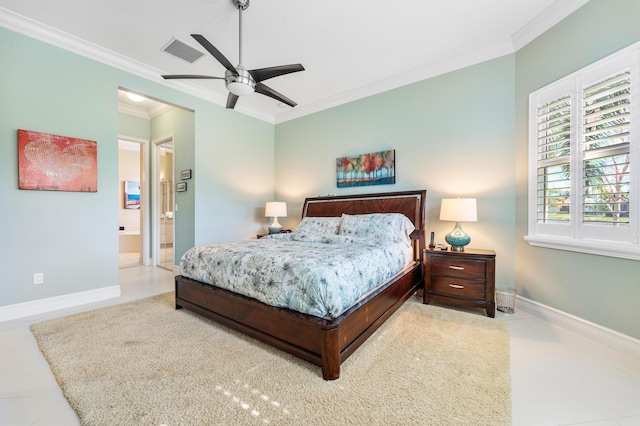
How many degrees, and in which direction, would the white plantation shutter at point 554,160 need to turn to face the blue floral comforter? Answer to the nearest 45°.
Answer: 0° — it already faces it

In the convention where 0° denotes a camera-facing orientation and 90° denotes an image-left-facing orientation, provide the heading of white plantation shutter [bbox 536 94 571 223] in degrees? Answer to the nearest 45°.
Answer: approximately 45°

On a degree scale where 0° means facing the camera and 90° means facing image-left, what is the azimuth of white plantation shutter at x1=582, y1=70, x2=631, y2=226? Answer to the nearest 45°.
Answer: approximately 45°

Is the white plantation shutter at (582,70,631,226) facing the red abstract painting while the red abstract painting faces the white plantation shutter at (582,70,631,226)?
yes

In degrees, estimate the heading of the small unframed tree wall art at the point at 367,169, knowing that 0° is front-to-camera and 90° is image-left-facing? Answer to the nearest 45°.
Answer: approximately 45°

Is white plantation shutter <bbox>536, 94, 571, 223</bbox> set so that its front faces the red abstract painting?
yes
